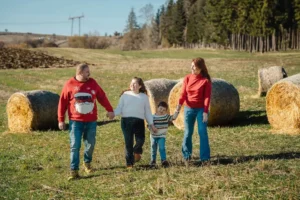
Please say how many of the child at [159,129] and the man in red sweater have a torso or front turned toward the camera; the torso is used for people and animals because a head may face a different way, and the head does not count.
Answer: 2

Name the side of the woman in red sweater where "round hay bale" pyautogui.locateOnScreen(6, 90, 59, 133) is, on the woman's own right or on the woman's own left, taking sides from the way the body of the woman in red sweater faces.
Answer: on the woman's own right

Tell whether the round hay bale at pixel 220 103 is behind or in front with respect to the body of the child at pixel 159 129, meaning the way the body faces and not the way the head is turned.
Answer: behind

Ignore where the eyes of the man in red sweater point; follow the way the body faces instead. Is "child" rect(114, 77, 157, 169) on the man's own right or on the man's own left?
on the man's own left

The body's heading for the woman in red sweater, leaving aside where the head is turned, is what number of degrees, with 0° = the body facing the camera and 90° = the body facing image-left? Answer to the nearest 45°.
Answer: approximately 45°

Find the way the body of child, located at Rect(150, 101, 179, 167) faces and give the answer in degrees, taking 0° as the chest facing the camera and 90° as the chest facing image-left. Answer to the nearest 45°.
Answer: approximately 0°

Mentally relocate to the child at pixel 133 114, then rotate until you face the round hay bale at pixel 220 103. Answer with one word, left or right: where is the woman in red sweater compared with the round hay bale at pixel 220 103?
right
